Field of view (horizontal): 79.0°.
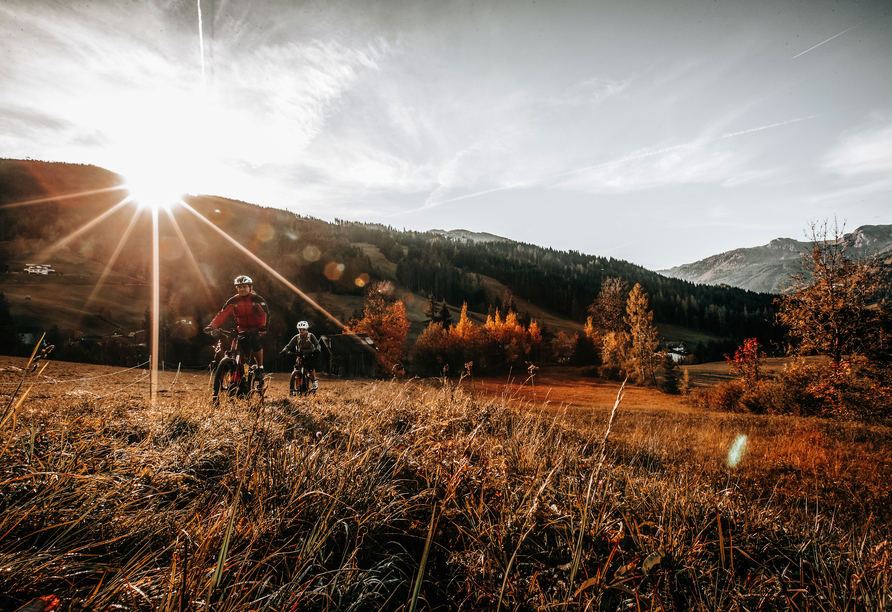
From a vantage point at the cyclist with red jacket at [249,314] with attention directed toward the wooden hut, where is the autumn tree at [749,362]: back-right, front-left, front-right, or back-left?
front-right

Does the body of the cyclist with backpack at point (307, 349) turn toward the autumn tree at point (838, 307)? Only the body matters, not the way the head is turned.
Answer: no

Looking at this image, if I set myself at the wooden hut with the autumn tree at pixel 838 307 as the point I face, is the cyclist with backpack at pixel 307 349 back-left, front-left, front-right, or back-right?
front-right

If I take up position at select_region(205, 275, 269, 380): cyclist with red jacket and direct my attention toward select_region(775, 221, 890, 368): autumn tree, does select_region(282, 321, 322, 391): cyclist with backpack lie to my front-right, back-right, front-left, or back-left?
front-left

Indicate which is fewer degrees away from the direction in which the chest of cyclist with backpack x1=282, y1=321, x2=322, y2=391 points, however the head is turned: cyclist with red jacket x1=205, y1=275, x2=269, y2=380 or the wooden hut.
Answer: the cyclist with red jacket

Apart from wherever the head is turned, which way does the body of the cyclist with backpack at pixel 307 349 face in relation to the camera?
toward the camera

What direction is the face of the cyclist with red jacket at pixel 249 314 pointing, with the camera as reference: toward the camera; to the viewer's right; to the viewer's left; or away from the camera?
toward the camera

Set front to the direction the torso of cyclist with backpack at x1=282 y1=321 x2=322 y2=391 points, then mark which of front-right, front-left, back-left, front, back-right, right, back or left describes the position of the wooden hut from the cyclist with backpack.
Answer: back

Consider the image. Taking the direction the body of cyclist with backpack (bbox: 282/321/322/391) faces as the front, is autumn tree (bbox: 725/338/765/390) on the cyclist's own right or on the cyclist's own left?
on the cyclist's own left
